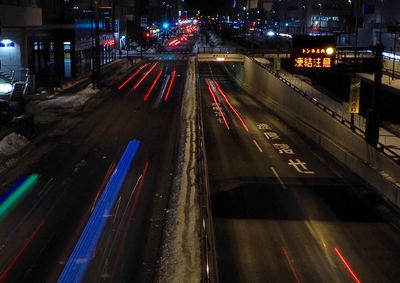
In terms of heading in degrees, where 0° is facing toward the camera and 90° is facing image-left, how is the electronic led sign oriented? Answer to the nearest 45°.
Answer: approximately 0°

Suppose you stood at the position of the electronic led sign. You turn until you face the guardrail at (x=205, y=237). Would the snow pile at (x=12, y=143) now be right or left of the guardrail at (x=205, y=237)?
right

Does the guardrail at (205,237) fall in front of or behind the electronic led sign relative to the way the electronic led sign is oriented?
in front

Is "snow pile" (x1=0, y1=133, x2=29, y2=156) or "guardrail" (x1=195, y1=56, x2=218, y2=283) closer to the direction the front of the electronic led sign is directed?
the guardrail

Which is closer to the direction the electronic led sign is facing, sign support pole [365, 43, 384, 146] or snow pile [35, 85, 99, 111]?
the sign support pole

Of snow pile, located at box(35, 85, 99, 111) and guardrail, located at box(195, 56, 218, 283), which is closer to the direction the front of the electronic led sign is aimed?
the guardrail

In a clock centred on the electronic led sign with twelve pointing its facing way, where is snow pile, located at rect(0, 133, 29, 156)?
The snow pile is roughly at 2 o'clock from the electronic led sign.
